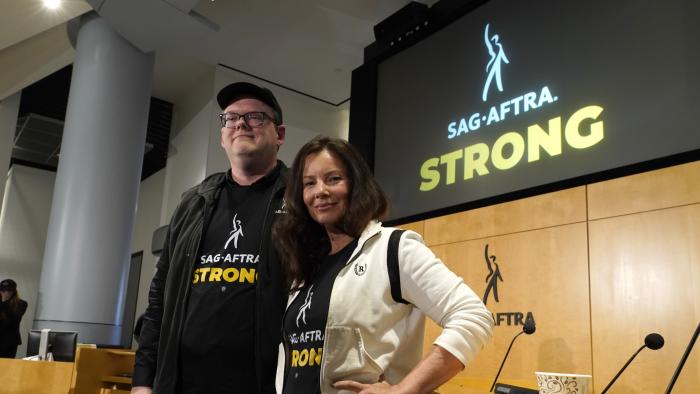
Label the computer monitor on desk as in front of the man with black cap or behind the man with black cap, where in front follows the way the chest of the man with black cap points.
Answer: behind

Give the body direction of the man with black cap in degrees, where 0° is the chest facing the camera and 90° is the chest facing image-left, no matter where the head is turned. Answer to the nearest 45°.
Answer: approximately 0°

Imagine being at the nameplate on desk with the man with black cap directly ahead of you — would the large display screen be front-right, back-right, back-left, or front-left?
back-right

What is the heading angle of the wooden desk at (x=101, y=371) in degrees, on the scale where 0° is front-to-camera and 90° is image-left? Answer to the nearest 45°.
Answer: approximately 315°

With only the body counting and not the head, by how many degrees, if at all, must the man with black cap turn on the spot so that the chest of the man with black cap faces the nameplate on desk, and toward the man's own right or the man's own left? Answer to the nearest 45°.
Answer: approximately 135° to the man's own left

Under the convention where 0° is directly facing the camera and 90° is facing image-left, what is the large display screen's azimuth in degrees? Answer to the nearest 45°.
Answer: approximately 45°

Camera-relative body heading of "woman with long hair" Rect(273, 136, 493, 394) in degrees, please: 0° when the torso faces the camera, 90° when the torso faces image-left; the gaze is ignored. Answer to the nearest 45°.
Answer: approximately 45°
